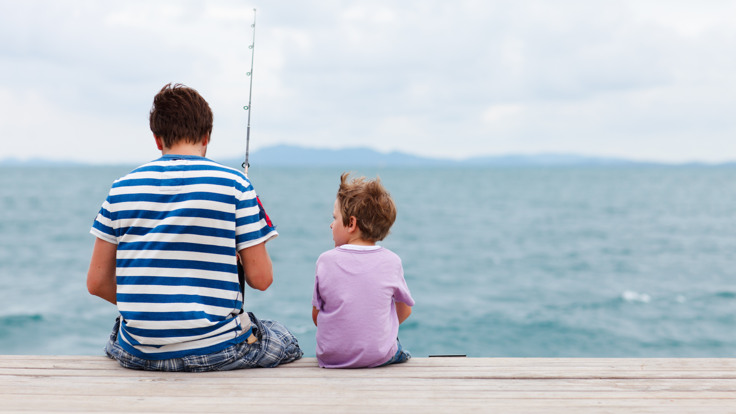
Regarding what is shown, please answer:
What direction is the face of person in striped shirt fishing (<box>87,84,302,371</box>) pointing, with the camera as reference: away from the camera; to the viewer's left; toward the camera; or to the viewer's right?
away from the camera

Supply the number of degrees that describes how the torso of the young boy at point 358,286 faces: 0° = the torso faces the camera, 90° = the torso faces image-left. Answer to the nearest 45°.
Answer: approximately 180°

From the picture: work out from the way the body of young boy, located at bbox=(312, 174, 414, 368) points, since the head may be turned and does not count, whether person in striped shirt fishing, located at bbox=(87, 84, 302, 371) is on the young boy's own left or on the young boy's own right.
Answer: on the young boy's own left

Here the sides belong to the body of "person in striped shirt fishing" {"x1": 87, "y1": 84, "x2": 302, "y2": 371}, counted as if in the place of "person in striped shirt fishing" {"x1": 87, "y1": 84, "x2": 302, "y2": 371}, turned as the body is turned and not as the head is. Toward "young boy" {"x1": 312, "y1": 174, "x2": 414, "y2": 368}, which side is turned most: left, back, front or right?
right

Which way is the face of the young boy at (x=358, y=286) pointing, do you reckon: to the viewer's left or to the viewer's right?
to the viewer's left

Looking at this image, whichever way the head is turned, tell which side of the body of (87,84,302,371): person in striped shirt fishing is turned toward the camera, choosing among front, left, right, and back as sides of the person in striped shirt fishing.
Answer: back

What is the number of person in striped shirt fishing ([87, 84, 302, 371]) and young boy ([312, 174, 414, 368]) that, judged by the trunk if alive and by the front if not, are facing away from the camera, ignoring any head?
2
